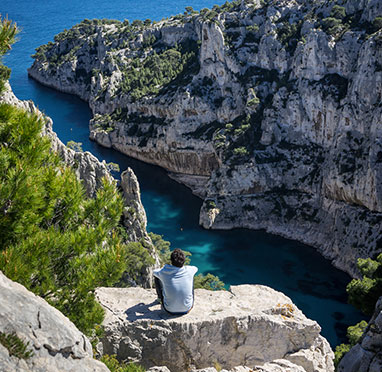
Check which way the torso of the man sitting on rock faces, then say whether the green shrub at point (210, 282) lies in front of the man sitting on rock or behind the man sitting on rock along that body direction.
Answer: in front

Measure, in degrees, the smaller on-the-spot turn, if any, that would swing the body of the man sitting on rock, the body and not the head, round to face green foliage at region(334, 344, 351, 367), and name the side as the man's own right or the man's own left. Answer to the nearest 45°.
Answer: approximately 45° to the man's own right

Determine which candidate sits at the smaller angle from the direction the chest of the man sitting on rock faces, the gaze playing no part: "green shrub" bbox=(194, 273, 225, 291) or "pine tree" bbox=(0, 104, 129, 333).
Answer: the green shrub

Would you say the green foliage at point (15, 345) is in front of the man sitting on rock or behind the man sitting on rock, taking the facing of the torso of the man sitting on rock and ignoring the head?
behind

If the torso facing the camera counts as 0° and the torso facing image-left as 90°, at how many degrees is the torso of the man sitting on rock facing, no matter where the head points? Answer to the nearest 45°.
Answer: approximately 180°
